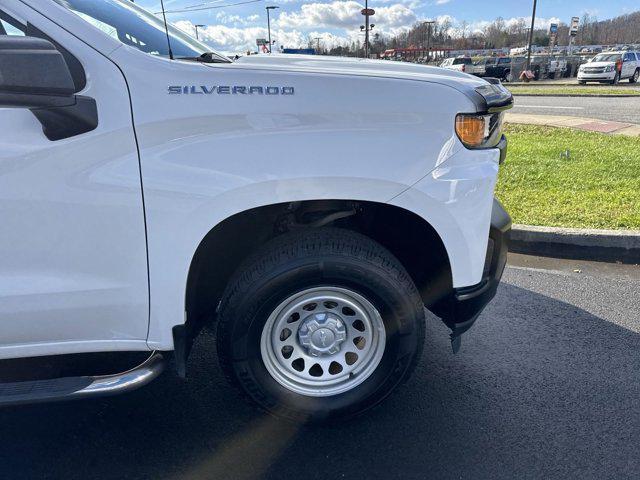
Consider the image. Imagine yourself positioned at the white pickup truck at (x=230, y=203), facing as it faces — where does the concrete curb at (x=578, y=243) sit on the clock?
The concrete curb is roughly at 11 o'clock from the white pickup truck.

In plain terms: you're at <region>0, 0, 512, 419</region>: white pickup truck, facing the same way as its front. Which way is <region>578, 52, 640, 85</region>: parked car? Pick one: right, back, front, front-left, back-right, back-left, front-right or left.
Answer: front-left

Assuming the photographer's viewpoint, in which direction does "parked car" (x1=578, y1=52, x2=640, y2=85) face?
facing the viewer and to the left of the viewer

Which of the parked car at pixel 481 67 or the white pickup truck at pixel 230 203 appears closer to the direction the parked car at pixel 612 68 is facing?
the white pickup truck

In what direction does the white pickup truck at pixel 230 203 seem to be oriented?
to the viewer's right

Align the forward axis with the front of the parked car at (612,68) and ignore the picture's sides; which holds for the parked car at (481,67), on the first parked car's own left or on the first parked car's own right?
on the first parked car's own right

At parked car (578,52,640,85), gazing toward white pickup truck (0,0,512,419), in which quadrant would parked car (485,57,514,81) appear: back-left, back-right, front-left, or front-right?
back-right

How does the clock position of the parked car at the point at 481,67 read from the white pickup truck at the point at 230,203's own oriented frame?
The parked car is roughly at 10 o'clock from the white pickup truck.

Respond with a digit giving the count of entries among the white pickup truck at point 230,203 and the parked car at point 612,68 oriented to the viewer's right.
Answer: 1
